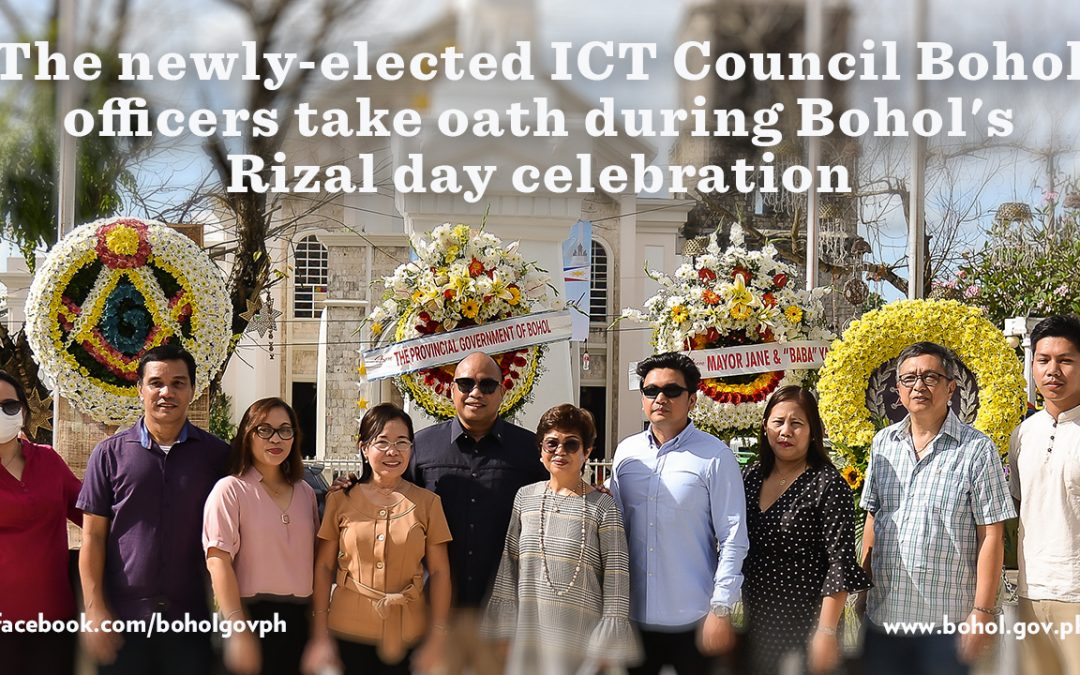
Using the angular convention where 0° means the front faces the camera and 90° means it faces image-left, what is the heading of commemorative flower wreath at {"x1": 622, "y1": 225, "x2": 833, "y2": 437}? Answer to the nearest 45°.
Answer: approximately 0°

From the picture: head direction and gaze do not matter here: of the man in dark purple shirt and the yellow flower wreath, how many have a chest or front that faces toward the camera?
2

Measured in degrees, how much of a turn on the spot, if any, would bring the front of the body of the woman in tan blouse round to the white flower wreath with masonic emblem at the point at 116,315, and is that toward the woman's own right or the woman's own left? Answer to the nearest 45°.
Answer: approximately 135° to the woman's own right

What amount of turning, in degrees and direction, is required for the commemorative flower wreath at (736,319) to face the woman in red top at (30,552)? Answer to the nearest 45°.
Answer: approximately 45° to its right

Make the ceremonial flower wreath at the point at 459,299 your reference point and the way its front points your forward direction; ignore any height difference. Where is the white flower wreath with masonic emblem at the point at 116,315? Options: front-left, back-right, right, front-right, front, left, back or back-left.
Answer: right

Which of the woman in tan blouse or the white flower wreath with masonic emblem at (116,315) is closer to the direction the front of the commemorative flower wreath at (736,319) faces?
the woman in tan blouse

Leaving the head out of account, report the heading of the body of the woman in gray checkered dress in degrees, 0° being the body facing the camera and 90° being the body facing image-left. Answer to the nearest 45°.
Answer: approximately 0°

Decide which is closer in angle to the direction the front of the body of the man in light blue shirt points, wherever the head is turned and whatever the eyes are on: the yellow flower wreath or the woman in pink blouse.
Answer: the woman in pink blouse
